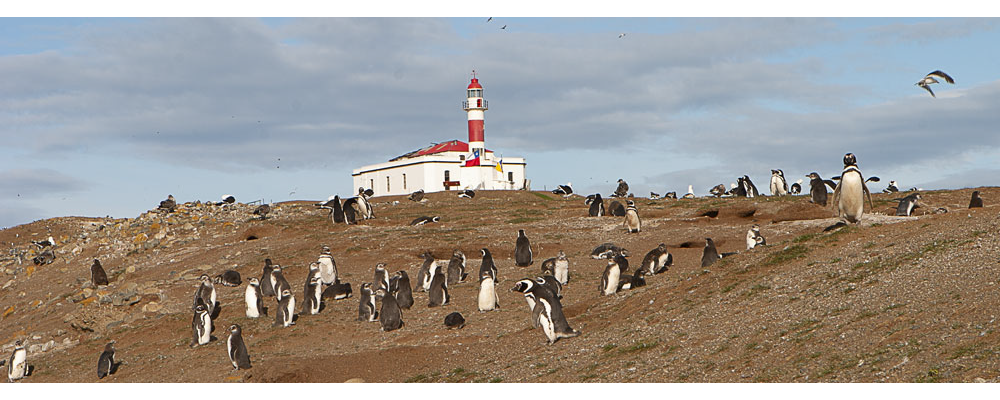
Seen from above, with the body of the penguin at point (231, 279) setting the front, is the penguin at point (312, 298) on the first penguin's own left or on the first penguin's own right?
on the first penguin's own left

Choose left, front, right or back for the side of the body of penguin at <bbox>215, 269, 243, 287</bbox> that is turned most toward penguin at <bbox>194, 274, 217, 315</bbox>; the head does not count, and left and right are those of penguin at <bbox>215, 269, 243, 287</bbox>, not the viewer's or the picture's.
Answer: left

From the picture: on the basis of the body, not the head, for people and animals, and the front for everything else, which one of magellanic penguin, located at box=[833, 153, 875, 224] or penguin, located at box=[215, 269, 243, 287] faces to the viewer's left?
the penguin

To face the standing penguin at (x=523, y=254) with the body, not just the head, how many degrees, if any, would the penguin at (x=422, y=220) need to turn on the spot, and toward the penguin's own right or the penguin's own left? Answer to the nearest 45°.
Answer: approximately 90° to the penguin's own right

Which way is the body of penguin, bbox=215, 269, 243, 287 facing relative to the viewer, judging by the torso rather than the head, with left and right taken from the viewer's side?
facing to the left of the viewer

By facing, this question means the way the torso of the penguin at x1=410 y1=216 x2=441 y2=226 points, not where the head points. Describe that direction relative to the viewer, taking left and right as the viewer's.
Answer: facing to the right of the viewer

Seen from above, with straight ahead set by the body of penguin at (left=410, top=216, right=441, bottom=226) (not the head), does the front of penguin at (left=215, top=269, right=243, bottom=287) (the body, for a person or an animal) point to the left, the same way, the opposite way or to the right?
the opposite way

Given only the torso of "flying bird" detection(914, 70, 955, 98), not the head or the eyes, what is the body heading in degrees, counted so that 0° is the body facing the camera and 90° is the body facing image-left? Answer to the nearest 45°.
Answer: approximately 90°
